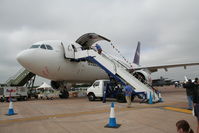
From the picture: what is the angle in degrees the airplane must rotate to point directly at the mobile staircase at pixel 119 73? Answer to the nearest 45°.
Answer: approximately 135° to its left

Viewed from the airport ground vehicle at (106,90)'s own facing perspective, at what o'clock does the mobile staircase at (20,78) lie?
The mobile staircase is roughly at 1 o'clock from the airport ground vehicle.

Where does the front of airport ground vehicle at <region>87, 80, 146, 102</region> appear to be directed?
to the viewer's left

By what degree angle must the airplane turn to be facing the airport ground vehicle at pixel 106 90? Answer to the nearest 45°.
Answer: approximately 135° to its left
